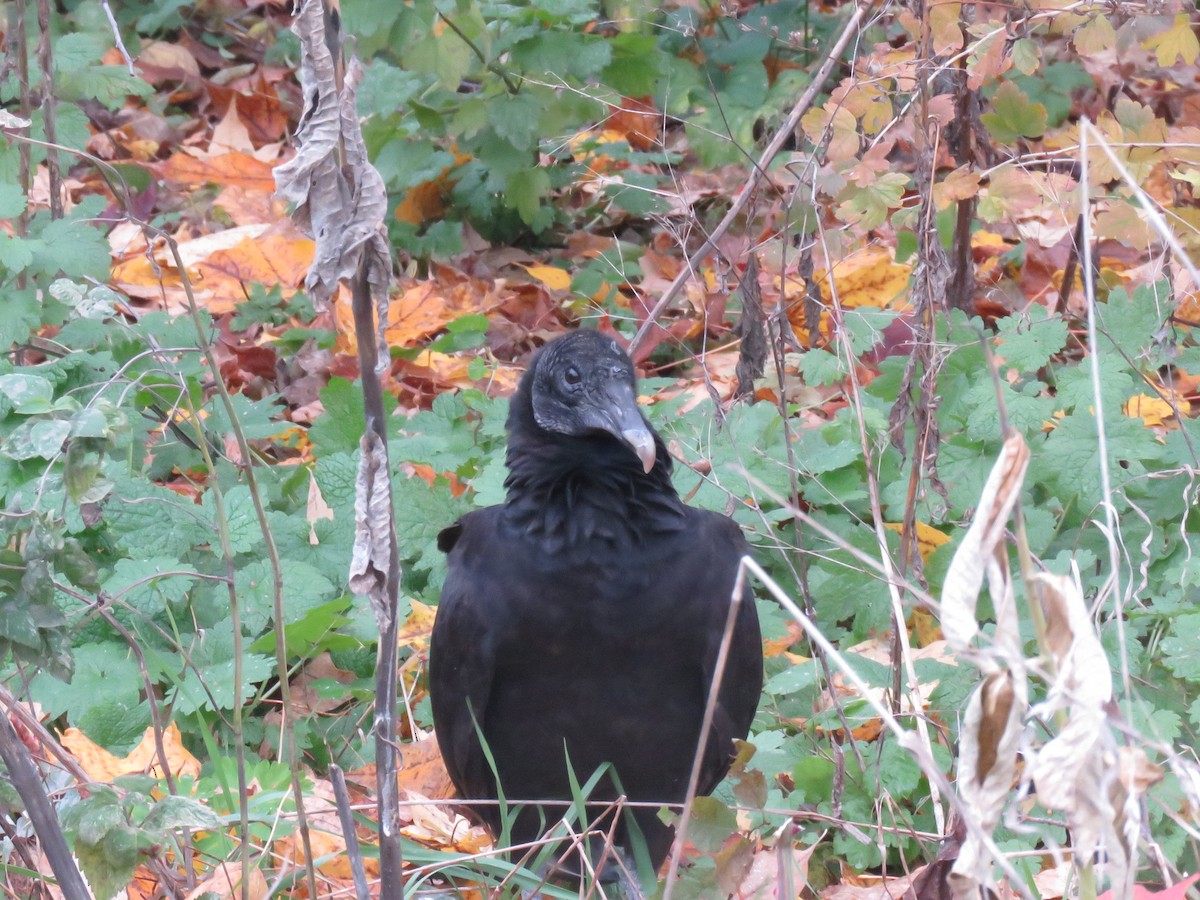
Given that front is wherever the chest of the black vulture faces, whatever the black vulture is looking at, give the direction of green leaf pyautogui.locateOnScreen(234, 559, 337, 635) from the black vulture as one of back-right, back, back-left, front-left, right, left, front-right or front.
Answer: back-right

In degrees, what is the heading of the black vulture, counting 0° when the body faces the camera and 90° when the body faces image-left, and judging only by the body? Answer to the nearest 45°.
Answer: approximately 0°

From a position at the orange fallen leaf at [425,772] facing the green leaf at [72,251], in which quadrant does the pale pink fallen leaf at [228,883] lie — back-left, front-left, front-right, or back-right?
back-left

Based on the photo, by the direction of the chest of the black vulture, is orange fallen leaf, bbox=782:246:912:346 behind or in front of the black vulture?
behind

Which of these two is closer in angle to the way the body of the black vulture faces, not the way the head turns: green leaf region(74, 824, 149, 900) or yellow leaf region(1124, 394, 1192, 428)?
the green leaf

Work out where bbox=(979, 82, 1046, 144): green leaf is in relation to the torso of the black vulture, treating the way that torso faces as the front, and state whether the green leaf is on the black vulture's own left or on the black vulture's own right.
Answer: on the black vulture's own left

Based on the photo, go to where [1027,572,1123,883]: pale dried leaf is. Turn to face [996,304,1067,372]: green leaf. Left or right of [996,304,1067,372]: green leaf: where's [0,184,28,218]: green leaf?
left

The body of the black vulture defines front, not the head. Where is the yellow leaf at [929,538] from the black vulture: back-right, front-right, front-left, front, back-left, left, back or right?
back-left

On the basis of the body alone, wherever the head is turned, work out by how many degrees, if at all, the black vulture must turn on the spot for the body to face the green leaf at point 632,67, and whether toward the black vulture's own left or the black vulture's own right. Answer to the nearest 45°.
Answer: approximately 180°

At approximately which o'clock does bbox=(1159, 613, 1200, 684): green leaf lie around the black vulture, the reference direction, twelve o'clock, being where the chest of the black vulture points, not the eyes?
The green leaf is roughly at 9 o'clock from the black vulture.
